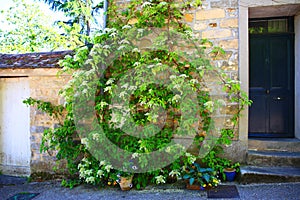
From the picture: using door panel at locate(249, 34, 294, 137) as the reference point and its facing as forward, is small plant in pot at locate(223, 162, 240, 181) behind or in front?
in front

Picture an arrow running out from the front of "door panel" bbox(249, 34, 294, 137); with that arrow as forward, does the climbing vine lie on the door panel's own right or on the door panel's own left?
on the door panel's own right

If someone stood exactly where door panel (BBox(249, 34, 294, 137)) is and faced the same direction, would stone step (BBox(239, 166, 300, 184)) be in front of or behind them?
in front

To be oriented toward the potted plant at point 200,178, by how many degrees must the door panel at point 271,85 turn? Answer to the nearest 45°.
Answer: approximately 45° to its right

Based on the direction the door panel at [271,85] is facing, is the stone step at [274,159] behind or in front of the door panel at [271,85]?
in front

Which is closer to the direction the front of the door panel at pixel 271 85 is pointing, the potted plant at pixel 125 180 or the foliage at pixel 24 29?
the potted plant

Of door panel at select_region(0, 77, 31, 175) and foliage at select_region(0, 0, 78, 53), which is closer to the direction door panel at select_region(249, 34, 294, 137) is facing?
the door panel

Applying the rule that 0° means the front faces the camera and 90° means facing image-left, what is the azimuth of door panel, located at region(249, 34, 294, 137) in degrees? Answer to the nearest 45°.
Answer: approximately 0°

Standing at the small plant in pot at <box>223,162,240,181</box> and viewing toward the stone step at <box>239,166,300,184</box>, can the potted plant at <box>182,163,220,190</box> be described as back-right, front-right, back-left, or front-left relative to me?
back-right

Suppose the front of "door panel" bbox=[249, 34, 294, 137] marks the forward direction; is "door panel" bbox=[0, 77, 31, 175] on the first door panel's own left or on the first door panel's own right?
on the first door panel's own right

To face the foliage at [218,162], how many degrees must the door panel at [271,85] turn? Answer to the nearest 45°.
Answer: approximately 45° to its right

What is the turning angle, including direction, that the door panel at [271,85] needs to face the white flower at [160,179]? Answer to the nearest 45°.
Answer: approximately 45° to its right
